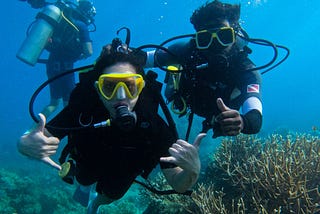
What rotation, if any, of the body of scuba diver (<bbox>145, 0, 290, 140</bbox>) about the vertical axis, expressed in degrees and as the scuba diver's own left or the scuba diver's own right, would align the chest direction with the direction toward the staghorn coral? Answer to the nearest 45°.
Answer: approximately 90° to the scuba diver's own left

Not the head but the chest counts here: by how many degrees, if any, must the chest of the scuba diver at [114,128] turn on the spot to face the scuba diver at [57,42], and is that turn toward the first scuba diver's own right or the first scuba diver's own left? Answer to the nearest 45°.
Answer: approximately 135° to the first scuba diver's own right

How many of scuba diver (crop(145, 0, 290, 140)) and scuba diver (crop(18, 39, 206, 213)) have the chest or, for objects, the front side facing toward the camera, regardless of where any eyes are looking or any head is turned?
2

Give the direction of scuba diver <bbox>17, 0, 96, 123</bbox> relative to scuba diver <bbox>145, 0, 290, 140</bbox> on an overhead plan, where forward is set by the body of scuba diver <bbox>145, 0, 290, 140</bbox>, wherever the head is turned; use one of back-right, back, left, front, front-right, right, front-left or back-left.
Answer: back-right

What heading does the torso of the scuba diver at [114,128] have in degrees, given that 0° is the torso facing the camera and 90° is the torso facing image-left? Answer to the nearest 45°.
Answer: approximately 0°
